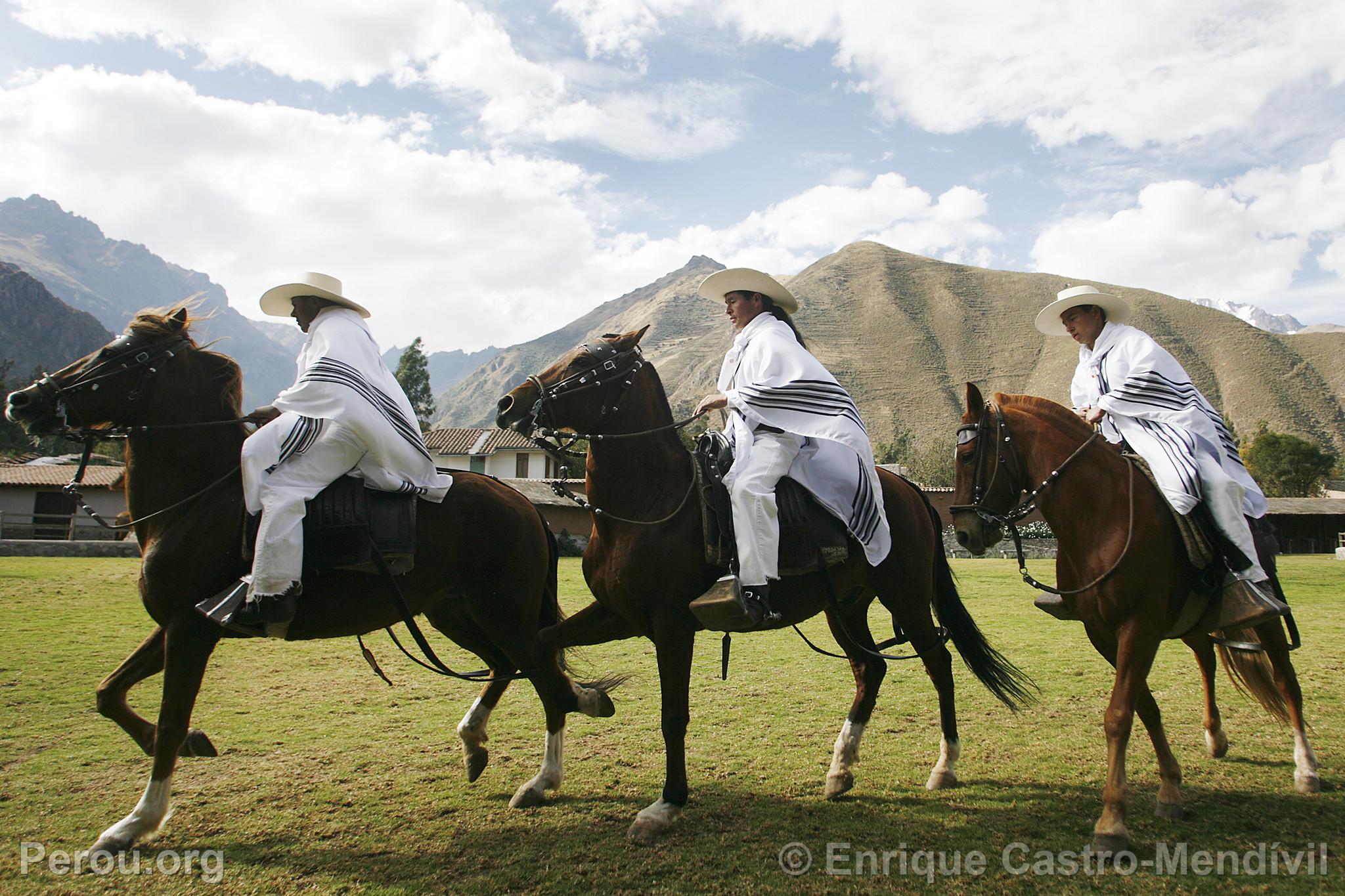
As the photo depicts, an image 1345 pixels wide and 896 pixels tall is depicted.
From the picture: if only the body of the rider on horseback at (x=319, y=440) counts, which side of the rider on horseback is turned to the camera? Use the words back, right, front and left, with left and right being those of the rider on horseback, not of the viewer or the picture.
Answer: left

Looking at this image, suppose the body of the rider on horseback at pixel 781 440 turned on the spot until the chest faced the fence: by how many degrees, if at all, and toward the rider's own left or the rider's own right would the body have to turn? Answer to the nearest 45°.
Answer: approximately 45° to the rider's own right

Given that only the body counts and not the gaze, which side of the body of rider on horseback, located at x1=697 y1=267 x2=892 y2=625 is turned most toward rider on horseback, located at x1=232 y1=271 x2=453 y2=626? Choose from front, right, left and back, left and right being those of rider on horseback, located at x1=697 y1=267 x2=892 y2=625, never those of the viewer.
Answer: front

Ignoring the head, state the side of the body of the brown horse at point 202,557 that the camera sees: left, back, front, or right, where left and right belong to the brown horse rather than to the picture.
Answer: left

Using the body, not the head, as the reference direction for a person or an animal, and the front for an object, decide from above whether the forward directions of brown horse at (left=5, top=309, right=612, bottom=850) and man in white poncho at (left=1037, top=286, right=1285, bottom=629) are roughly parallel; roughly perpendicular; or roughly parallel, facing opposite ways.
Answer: roughly parallel

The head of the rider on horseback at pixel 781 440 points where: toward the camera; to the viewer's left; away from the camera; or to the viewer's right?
to the viewer's left

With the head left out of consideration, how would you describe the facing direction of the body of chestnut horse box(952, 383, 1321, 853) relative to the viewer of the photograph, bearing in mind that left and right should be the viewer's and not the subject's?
facing the viewer and to the left of the viewer

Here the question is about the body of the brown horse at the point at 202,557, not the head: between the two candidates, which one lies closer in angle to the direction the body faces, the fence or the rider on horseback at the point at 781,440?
the fence

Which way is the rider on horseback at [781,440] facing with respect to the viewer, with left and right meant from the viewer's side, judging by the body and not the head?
facing to the left of the viewer

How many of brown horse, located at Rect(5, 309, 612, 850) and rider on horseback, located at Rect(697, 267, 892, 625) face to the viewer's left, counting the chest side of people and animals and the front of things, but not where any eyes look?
2

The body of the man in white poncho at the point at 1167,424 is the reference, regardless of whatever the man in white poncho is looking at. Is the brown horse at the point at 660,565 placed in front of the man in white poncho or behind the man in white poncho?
in front

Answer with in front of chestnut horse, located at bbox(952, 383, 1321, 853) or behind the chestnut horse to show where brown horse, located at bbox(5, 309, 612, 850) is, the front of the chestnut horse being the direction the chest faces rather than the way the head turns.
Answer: in front

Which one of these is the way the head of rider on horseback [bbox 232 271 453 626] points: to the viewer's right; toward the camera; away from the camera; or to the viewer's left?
to the viewer's left

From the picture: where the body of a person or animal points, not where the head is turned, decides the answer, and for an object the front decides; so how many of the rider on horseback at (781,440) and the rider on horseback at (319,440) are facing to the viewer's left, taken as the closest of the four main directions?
2

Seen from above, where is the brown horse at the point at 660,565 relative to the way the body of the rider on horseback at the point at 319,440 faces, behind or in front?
behind

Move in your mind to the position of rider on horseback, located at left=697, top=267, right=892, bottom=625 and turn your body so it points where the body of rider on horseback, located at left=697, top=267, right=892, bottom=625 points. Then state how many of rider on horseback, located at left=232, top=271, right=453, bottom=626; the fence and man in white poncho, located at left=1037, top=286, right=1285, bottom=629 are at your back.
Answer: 1

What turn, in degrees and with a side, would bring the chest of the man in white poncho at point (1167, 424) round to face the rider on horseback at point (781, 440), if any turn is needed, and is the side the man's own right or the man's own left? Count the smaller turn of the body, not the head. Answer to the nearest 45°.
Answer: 0° — they already face them

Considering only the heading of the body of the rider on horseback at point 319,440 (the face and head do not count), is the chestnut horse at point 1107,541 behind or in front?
behind

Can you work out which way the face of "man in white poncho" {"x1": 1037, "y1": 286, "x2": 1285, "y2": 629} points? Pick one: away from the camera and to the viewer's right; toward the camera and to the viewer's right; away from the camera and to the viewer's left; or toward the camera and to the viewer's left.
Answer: toward the camera and to the viewer's left

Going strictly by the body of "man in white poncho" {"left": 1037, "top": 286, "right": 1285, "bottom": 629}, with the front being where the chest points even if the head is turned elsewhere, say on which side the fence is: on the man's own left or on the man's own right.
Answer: on the man's own right
